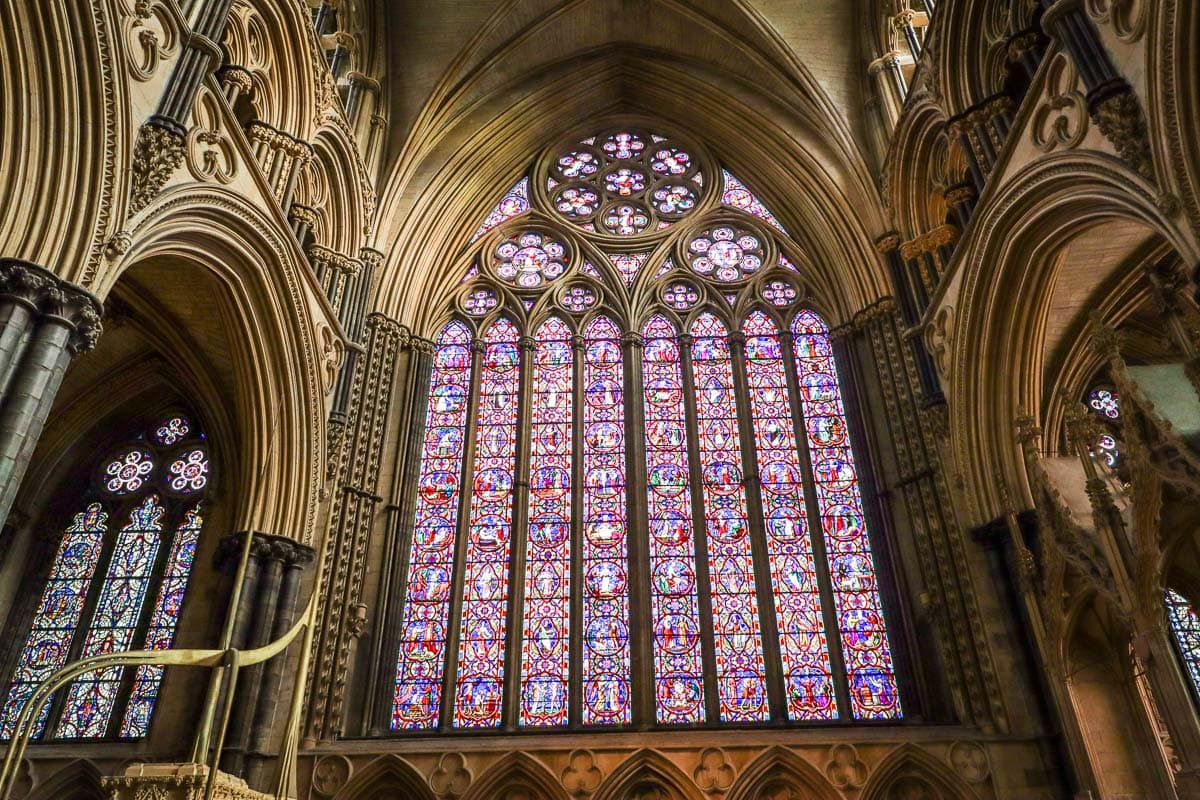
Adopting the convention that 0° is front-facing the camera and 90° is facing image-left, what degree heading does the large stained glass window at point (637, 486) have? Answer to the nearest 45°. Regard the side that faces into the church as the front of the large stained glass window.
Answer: approximately 0°

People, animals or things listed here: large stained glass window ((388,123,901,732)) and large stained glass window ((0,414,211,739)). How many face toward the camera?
2

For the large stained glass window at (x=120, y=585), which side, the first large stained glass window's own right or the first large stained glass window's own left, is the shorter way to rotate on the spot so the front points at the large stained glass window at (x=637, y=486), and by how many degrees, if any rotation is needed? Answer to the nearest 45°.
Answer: approximately 45° to the first large stained glass window's own left

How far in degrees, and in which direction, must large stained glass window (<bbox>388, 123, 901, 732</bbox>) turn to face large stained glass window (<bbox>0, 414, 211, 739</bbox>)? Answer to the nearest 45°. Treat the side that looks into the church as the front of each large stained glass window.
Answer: approximately 90° to its right

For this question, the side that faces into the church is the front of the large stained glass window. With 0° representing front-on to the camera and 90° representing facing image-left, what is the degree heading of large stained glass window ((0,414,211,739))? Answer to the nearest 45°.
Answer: approximately 0°
